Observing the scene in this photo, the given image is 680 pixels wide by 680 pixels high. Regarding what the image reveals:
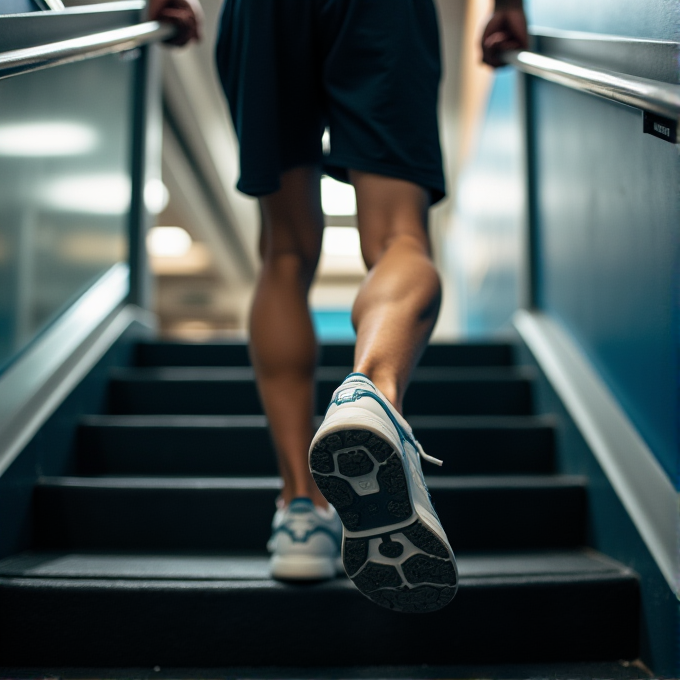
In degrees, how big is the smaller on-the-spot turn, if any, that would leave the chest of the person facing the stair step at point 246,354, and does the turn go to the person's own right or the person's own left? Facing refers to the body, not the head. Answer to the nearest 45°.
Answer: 0° — they already face it

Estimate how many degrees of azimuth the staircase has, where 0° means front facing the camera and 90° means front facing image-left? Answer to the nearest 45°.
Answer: approximately 0°

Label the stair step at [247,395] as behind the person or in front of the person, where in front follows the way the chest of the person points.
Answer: in front

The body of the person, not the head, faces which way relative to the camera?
away from the camera
